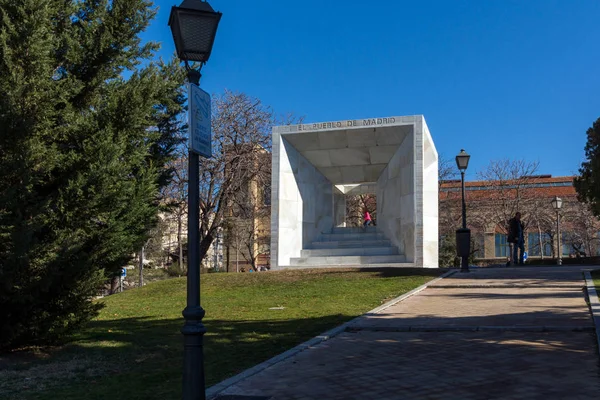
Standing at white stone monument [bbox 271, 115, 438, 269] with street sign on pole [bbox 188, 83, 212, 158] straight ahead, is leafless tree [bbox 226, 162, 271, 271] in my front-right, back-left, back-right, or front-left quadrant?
back-right

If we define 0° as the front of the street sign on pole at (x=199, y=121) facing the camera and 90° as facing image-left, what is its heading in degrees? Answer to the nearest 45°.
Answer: approximately 315°

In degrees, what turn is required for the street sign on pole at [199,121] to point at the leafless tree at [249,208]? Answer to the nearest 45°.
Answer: approximately 135° to its left

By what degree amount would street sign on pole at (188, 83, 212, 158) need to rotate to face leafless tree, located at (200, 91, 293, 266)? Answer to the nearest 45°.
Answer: approximately 135° to its left

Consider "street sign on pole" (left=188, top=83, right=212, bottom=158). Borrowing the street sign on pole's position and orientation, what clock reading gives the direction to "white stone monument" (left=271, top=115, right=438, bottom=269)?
The white stone monument is roughly at 8 o'clock from the street sign on pole.

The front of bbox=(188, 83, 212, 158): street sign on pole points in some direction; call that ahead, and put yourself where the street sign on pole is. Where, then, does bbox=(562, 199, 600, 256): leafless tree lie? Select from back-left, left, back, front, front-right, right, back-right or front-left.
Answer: left

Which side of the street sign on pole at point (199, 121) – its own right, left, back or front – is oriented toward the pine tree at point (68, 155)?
back
